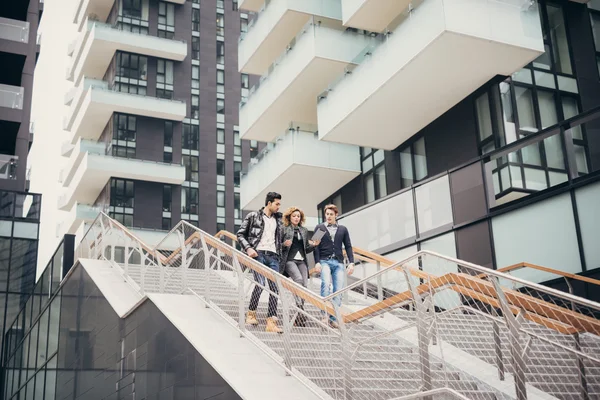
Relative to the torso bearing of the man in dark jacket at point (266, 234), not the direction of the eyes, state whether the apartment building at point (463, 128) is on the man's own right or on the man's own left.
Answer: on the man's own left

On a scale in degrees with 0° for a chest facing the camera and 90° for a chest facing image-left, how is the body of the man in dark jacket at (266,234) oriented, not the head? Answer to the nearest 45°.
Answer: approximately 315°

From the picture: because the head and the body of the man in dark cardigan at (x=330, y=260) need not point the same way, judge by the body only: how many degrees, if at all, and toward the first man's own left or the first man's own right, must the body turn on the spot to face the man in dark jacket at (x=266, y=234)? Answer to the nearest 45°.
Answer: approximately 45° to the first man's own right

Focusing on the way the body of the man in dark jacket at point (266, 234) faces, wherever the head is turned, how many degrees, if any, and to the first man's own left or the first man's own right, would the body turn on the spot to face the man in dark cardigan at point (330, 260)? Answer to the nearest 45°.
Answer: approximately 90° to the first man's own left
